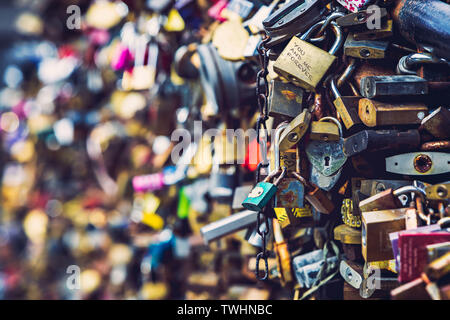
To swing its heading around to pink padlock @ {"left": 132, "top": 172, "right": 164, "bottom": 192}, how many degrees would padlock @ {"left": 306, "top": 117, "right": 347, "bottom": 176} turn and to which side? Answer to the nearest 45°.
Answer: approximately 135° to its right

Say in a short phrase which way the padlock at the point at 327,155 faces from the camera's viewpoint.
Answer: facing the viewer
